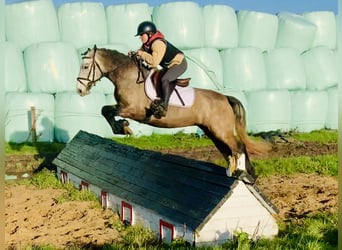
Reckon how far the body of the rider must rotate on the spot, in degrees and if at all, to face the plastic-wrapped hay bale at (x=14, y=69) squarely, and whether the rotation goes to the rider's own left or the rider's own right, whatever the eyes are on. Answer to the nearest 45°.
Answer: approximately 45° to the rider's own right

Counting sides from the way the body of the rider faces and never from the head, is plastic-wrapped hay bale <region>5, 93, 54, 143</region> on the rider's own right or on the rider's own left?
on the rider's own right

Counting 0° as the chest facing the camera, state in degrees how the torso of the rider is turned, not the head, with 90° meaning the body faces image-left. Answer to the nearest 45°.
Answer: approximately 90°

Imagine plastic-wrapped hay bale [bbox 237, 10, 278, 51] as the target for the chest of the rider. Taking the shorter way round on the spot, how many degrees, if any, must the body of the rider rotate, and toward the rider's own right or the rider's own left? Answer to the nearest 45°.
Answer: approximately 90° to the rider's own right

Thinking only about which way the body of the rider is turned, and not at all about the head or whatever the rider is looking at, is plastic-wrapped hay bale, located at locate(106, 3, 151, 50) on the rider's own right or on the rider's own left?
on the rider's own right
